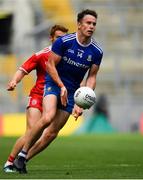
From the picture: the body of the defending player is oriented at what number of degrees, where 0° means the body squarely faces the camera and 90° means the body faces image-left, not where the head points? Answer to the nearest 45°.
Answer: approximately 315°

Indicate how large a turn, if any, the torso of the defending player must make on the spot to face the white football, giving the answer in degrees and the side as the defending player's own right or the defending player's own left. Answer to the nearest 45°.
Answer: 0° — they already face it
